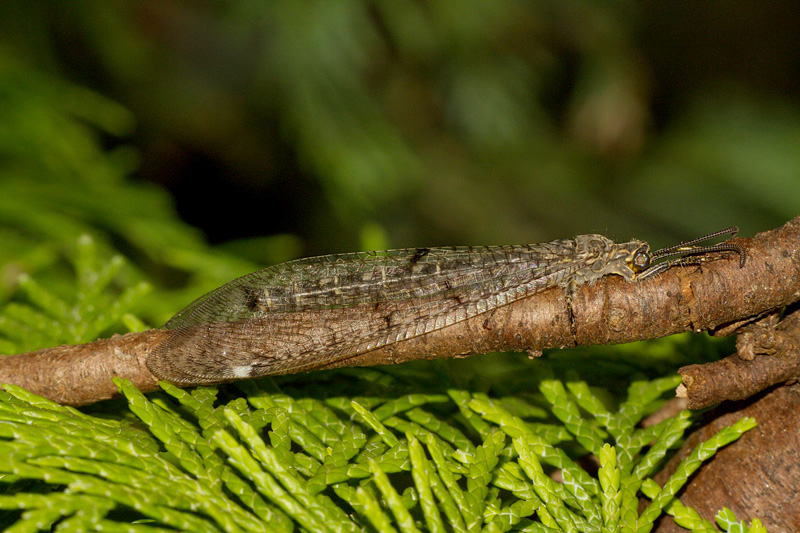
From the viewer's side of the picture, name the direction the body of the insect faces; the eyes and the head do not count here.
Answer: to the viewer's right
